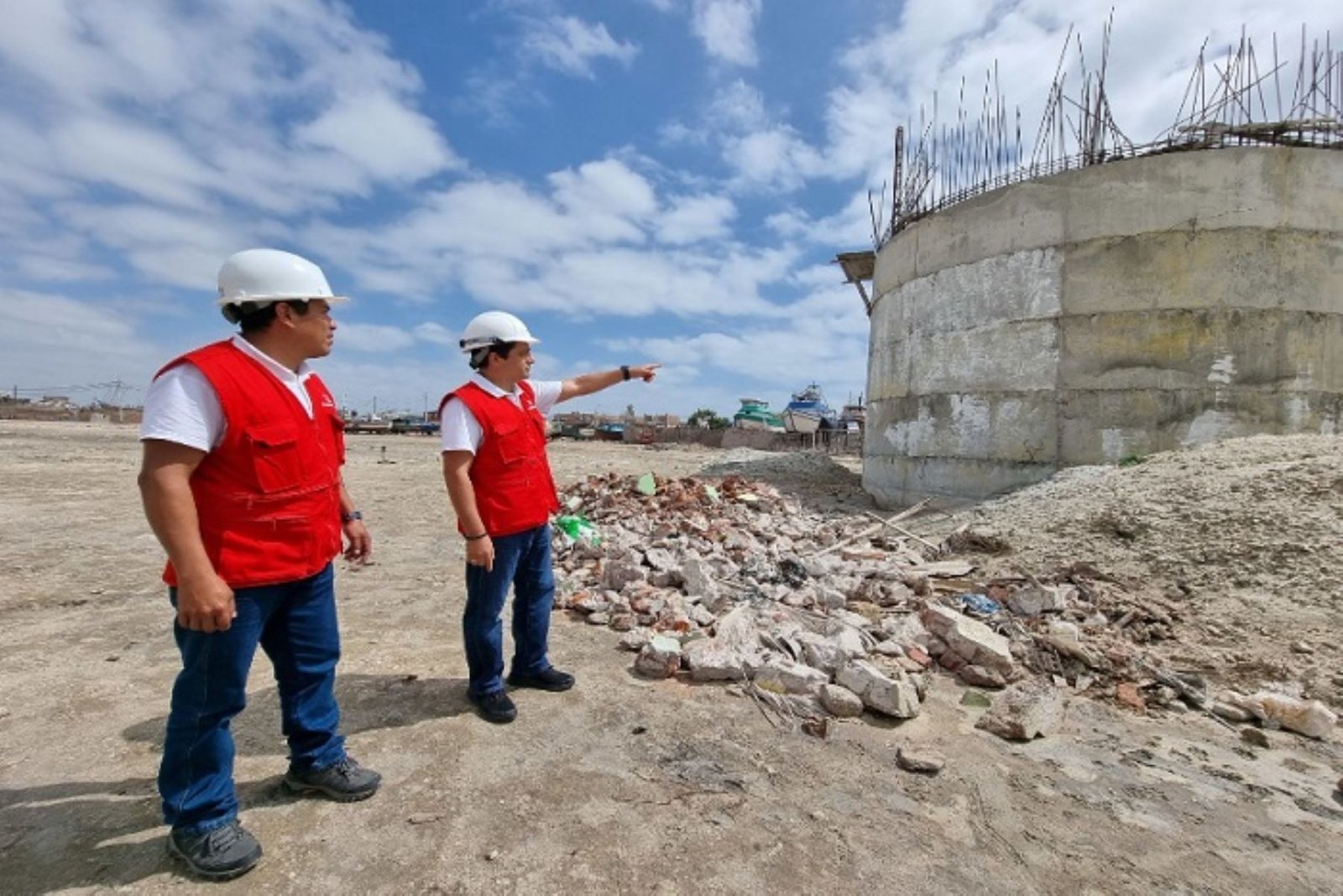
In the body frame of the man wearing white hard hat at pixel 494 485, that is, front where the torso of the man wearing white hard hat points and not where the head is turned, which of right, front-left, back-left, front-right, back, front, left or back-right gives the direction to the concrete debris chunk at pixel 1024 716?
front-left

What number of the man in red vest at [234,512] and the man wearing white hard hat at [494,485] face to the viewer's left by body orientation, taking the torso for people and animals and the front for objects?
0

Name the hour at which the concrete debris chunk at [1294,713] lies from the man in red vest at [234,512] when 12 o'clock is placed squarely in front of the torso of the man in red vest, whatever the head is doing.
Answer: The concrete debris chunk is roughly at 11 o'clock from the man in red vest.

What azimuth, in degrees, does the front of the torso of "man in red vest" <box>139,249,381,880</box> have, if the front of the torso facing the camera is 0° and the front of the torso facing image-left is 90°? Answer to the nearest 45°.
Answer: approximately 315°

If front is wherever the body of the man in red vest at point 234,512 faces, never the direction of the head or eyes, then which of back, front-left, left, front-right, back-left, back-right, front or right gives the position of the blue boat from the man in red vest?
left

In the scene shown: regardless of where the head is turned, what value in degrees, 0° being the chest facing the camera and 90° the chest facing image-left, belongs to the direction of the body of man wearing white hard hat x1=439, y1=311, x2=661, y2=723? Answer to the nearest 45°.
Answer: approximately 315°

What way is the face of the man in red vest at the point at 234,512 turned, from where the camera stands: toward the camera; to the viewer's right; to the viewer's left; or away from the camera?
to the viewer's right

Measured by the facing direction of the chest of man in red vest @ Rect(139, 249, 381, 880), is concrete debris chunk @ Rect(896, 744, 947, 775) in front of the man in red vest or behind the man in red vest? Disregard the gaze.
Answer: in front
